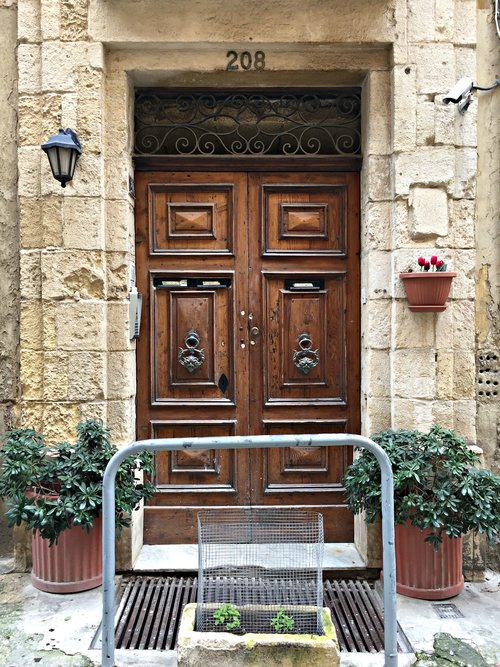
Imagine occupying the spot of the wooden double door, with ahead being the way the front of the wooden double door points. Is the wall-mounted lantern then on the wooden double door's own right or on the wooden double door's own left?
on the wooden double door's own right

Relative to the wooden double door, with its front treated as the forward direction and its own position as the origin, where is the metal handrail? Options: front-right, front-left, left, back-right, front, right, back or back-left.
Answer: front

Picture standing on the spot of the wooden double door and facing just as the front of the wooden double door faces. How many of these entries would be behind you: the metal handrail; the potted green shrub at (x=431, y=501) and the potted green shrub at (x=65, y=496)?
0

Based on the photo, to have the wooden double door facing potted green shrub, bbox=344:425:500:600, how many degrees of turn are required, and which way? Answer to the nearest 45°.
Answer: approximately 45° to its left

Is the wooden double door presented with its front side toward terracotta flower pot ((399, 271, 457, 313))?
no

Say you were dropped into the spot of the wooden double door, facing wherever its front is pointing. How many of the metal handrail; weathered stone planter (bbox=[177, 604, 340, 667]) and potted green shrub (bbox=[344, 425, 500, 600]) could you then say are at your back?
0

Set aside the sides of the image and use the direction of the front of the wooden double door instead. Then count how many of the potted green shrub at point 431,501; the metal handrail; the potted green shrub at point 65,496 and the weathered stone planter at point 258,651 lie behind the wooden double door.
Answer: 0

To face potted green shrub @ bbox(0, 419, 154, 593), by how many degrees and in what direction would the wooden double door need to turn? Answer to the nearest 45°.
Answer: approximately 45° to its right

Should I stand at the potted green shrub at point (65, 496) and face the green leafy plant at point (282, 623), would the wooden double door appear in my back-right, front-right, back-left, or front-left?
front-left

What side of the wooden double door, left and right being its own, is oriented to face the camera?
front
